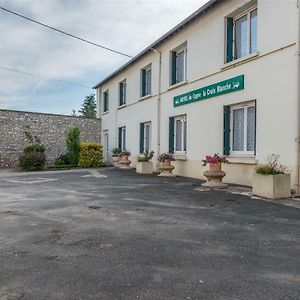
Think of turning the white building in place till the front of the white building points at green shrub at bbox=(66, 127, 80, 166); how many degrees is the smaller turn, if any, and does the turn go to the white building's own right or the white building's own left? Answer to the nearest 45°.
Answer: approximately 90° to the white building's own right

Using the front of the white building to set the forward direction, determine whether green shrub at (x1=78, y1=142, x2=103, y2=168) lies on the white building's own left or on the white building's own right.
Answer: on the white building's own right

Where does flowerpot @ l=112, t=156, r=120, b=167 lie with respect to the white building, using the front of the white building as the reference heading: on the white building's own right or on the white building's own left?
on the white building's own right

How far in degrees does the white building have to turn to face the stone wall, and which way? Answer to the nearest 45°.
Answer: approximately 90° to its right

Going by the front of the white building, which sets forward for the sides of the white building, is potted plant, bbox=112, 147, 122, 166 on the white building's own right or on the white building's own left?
on the white building's own right

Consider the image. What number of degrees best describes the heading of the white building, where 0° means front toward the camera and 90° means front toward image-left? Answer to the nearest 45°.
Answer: approximately 45°

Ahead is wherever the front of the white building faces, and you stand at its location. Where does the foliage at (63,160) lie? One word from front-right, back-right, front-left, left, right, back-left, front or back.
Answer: right

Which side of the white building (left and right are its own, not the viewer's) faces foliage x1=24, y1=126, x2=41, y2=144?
right
